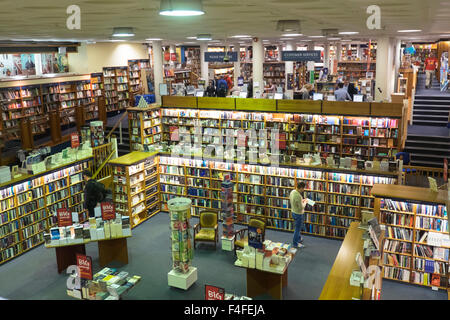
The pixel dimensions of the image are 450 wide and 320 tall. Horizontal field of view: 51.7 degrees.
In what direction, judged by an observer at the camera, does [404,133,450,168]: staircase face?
facing the viewer

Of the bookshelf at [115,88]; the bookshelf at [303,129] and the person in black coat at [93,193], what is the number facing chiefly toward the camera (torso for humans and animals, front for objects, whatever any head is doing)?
2

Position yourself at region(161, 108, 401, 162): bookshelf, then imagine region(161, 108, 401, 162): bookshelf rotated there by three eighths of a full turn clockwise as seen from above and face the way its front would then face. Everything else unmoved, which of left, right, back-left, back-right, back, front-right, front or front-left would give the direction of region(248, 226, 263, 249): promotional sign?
back-left

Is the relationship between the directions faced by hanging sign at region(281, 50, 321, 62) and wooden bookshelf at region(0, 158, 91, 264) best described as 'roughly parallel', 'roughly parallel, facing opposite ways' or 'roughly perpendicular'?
roughly perpendicular

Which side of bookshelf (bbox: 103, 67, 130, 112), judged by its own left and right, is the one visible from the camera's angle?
front

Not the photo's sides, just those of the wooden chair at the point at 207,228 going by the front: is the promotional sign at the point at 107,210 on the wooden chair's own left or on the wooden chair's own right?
on the wooden chair's own right

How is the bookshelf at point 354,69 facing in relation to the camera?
toward the camera

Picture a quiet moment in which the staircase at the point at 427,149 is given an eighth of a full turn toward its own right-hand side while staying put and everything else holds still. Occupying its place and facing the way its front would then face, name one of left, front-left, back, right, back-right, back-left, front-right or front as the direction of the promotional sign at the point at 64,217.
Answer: front
